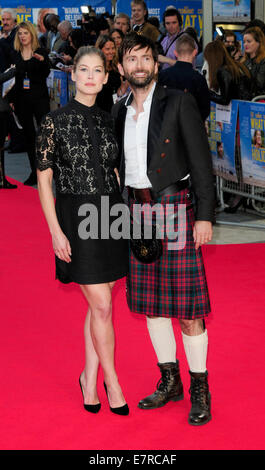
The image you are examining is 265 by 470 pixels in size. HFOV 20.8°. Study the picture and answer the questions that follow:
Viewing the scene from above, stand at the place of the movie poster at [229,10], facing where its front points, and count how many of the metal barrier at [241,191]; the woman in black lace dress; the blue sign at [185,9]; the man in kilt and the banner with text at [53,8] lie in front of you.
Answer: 3

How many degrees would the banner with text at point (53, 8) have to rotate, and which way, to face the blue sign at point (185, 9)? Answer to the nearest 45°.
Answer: approximately 90° to its left

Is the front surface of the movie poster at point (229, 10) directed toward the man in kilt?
yes

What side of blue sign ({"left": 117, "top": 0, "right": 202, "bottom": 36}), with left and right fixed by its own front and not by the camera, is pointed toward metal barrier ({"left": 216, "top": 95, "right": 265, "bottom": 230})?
front

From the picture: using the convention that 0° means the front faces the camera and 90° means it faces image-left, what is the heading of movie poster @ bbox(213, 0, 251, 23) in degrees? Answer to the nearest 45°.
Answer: approximately 0°

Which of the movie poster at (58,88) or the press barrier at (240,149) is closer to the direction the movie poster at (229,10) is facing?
the press barrier

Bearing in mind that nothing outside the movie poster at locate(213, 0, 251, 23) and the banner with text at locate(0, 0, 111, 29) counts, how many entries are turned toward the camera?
2

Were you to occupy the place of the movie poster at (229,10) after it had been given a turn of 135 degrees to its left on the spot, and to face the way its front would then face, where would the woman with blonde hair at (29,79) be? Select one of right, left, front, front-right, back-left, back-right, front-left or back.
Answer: back-left

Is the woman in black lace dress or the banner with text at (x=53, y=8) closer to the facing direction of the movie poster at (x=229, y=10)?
the woman in black lace dress

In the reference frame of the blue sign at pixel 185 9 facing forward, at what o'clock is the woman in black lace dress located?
The woman in black lace dress is roughly at 12 o'clock from the blue sign.

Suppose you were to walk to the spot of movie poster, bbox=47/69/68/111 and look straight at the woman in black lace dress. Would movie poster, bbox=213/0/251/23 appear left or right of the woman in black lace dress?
left
